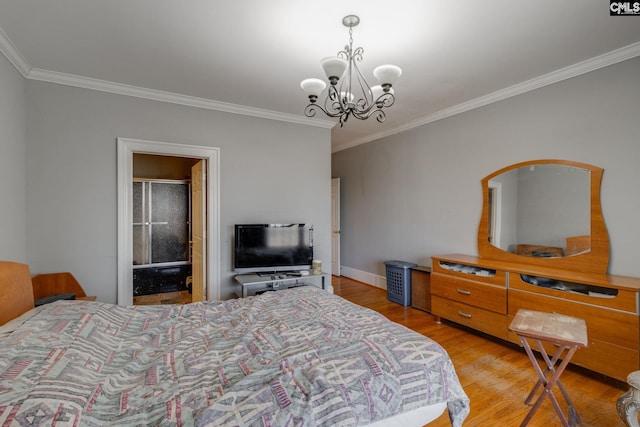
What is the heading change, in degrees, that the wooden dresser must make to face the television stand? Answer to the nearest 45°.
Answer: approximately 45° to its right

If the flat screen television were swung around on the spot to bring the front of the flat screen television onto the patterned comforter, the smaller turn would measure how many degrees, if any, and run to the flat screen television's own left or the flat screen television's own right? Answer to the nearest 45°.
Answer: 0° — it already faces it

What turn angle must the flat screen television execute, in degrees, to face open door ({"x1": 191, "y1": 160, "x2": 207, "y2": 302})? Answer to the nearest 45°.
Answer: approximately 90° to its right

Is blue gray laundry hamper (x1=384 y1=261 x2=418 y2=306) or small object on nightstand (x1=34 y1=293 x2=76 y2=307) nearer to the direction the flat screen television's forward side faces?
the small object on nightstand

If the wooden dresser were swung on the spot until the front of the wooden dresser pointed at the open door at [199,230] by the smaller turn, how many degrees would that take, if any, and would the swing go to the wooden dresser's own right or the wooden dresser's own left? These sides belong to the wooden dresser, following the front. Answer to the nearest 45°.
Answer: approximately 45° to the wooden dresser's own right

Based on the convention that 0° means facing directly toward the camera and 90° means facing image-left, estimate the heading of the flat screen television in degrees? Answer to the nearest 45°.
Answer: approximately 0°

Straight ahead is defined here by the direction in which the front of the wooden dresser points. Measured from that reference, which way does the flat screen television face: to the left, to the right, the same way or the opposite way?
to the left

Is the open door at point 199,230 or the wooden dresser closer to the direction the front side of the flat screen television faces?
the wooden dresser

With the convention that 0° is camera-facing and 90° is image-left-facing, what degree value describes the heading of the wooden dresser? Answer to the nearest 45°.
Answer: approximately 45°

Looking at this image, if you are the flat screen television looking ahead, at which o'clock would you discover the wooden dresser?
The wooden dresser is roughly at 10 o'clock from the flat screen television.
